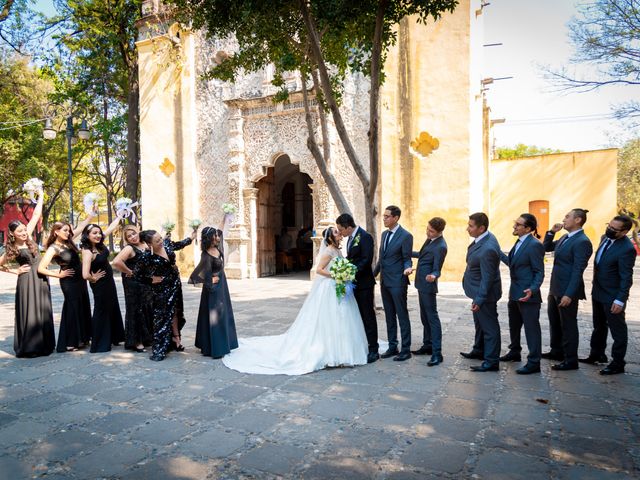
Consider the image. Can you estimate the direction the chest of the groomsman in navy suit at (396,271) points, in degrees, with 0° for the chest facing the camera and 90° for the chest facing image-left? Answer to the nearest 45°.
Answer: approximately 45°

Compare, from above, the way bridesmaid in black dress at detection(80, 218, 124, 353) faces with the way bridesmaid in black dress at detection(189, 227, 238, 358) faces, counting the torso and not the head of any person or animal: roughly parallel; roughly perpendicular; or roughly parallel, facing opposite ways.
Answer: roughly parallel

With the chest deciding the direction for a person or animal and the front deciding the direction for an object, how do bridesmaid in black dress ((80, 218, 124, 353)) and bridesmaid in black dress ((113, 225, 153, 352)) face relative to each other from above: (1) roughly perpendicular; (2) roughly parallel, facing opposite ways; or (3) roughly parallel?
roughly parallel

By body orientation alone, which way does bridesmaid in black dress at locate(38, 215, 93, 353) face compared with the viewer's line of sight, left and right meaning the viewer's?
facing the viewer and to the right of the viewer

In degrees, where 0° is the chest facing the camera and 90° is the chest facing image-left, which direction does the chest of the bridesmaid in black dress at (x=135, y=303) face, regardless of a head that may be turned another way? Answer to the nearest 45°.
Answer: approximately 315°

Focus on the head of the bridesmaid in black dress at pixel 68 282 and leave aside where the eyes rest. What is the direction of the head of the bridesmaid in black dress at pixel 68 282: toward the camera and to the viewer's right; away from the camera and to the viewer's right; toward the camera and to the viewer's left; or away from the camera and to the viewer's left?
toward the camera and to the viewer's right

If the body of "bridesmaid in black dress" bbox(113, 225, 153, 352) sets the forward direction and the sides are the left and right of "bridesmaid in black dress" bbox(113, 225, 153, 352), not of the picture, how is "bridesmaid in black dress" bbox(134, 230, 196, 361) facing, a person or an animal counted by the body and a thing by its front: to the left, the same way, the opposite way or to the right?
the same way
